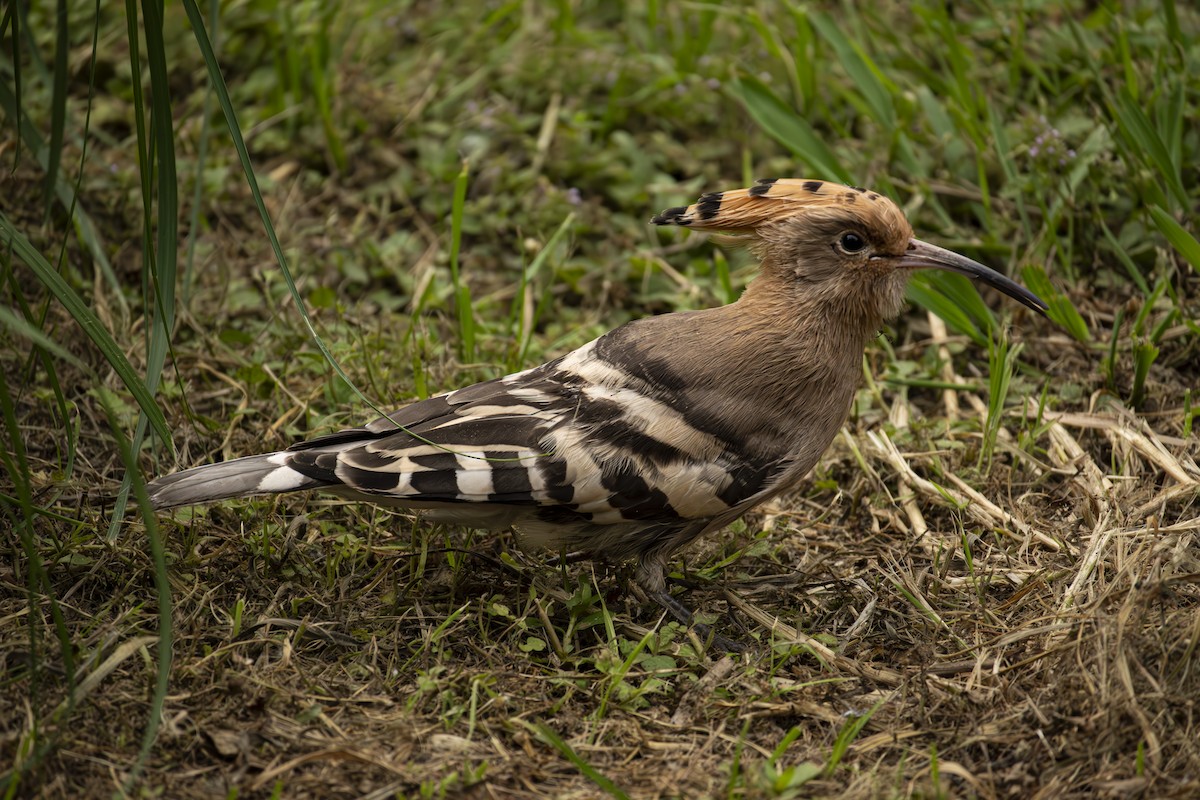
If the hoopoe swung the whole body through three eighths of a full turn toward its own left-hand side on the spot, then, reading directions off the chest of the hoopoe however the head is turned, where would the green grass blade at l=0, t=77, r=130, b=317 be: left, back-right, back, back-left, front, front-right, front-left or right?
front

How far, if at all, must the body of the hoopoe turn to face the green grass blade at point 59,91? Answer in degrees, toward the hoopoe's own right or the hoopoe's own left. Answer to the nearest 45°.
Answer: approximately 180°

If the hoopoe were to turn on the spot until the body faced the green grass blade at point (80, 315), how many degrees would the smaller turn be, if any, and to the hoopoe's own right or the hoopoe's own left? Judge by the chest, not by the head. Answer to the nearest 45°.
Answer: approximately 180°

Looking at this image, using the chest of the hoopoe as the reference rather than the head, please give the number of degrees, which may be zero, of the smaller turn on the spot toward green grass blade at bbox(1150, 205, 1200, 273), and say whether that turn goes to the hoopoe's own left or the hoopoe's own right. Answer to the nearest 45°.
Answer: approximately 45° to the hoopoe's own left

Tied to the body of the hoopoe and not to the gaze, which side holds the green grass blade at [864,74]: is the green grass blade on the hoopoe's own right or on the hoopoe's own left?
on the hoopoe's own left

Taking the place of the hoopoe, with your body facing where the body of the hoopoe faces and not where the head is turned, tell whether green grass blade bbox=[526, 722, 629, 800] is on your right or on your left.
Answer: on your right

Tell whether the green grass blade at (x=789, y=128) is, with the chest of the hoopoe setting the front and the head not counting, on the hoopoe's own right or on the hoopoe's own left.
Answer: on the hoopoe's own left

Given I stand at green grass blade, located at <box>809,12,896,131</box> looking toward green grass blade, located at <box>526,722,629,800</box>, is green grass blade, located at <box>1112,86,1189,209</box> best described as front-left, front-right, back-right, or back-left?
front-left

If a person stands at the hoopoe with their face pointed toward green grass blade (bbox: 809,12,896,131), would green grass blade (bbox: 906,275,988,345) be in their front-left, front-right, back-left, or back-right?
front-right

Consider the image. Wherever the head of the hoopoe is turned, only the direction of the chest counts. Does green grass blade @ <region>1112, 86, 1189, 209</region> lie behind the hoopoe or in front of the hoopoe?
in front

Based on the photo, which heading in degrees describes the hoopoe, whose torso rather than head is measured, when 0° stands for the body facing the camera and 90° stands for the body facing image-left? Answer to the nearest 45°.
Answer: approximately 270°

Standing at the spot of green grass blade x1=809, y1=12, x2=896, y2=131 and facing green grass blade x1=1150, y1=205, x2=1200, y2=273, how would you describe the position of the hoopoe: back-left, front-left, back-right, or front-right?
front-right
